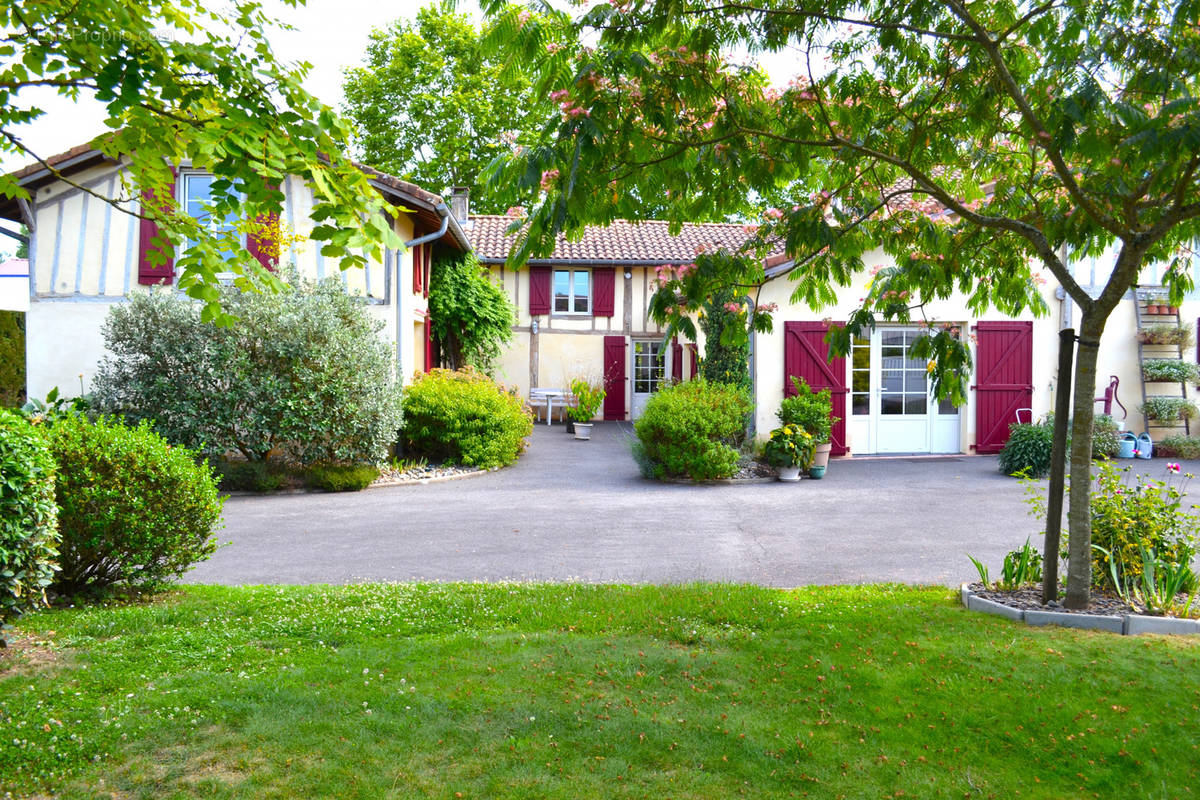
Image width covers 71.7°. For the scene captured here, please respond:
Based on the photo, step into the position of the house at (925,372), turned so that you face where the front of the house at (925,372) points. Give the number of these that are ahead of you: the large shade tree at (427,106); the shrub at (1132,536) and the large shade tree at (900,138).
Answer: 2

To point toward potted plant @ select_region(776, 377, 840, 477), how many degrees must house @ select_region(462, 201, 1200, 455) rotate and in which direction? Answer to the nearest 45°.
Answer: approximately 45° to its right

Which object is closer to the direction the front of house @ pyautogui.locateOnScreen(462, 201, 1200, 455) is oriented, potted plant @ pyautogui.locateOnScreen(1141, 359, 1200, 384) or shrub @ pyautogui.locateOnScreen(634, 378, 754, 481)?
the shrub

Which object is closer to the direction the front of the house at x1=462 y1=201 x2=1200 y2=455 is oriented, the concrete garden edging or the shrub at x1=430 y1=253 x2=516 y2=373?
the concrete garden edging

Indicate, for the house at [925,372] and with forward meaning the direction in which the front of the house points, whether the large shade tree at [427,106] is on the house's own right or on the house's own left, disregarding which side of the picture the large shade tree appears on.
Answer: on the house's own right

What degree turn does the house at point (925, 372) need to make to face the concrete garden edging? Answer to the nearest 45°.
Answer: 0° — it already faces it

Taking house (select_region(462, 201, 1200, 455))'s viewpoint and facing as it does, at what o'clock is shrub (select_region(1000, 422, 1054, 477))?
The shrub is roughly at 11 o'clock from the house.

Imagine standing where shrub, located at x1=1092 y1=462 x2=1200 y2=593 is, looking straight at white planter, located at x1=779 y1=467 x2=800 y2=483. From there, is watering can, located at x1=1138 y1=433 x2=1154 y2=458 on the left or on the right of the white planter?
right

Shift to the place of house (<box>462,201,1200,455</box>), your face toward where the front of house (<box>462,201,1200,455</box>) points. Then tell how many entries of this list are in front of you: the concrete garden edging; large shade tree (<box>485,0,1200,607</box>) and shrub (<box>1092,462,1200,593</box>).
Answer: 3

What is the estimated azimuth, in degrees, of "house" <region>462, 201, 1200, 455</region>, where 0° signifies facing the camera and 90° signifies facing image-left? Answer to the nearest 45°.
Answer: approximately 0°

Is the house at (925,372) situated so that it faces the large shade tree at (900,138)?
yes

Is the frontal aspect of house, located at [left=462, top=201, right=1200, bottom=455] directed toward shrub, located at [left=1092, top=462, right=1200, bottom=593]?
yes

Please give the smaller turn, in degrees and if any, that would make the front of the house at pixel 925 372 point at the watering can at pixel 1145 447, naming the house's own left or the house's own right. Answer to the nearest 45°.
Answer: approximately 90° to the house's own left

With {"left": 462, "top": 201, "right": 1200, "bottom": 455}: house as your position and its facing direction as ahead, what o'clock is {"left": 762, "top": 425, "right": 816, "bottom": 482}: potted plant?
The potted plant is roughly at 1 o'clock from the house.

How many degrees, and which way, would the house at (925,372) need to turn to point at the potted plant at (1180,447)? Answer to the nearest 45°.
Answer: approximately 90° to its left

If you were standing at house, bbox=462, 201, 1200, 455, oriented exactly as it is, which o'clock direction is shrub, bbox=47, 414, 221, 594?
The shrub is roughly at 1 o'clock from the house.
